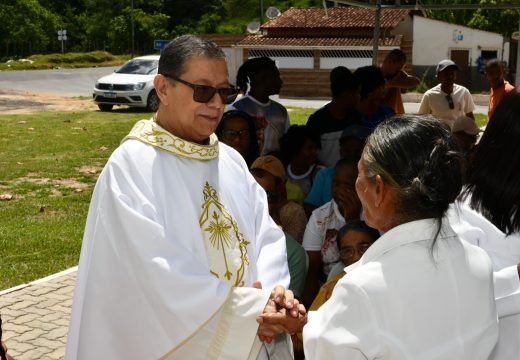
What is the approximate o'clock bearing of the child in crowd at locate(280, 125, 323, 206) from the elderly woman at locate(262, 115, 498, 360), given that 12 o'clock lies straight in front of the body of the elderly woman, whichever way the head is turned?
The child in crowd is roughly at 1 o'clock from the elderly woman.

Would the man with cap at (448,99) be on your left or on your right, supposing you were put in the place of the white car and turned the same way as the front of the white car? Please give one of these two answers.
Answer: on your left

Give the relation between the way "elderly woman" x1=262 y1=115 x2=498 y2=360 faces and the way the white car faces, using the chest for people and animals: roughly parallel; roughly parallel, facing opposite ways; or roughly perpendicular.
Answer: roughly perpendicular

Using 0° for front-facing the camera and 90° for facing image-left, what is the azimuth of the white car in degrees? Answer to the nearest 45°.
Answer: approximately 45°

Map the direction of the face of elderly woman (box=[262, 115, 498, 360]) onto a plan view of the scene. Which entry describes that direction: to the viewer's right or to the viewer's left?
to the viewer's left
